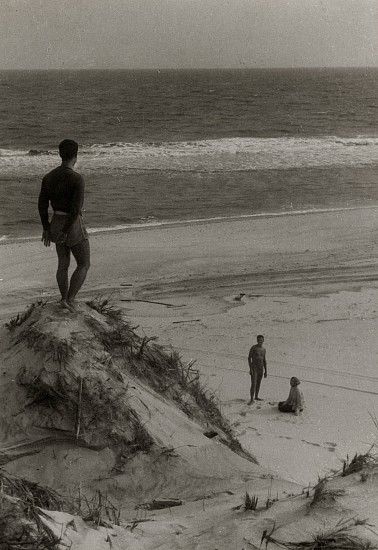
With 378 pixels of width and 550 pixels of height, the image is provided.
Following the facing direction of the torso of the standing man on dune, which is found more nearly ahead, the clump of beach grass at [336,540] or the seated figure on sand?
the seated figure on sand

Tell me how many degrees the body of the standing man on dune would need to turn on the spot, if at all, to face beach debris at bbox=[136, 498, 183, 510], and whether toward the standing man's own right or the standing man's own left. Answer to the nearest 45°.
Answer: approximately 135° to the standing man's own right

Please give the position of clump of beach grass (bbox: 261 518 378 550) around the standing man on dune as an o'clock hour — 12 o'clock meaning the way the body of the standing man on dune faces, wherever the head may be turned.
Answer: The clump of beach grass is roughly at 4 o'clock from the standing man on dune.

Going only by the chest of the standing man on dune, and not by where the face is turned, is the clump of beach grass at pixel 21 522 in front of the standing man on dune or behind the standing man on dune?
behind

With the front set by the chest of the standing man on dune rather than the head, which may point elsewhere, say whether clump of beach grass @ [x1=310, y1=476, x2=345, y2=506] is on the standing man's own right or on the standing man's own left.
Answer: on the standing man's own right

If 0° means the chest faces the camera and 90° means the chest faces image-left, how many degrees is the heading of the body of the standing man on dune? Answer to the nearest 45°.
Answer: approximately 225°

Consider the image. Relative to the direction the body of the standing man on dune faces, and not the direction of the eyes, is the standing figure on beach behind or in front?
in front
